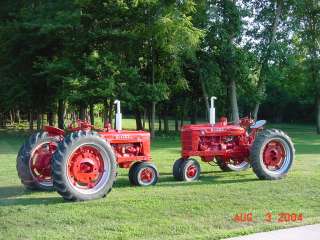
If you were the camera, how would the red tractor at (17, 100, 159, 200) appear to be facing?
facing away from the viewer and to the right of the viewer

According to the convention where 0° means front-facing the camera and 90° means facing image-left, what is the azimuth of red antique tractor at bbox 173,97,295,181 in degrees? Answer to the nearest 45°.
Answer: approximately 45°

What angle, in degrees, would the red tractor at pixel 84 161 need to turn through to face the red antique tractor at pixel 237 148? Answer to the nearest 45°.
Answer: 0° — it already faces it

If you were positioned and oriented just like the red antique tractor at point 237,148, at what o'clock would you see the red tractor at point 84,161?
The red tractor is roughly at 12 o'clock from the red antique tractor.

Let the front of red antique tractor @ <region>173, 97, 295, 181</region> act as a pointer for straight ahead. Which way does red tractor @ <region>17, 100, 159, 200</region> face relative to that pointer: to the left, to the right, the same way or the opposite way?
the opposite way
